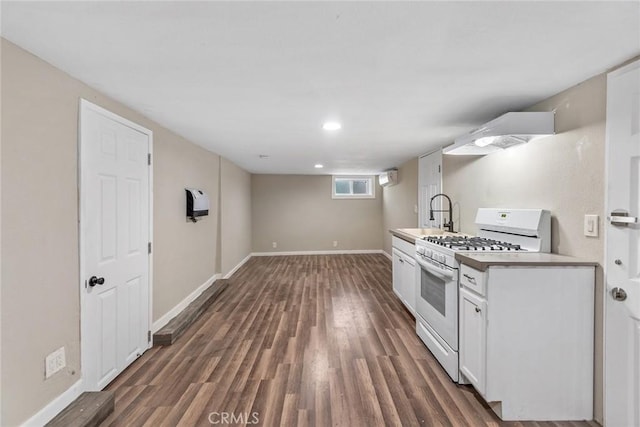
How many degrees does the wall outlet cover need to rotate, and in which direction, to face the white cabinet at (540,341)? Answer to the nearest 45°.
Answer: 0° — it already faces it

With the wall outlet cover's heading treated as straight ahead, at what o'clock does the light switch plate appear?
The light switch plate is roughly at 12 o'clock from the wall outlet cover.

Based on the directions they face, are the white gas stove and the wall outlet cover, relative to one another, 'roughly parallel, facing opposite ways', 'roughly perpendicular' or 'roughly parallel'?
roughly parallel, facing opposite ways

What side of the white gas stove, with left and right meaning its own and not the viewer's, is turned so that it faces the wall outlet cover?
front

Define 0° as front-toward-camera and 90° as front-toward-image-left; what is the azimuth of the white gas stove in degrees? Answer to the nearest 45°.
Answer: approximately 45°

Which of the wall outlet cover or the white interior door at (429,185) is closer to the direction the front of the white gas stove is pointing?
the wall outlet cover

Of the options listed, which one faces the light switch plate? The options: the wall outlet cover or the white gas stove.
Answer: the wall outlet cover

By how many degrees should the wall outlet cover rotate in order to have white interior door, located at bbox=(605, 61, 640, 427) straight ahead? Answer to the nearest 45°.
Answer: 0° — it already faces it

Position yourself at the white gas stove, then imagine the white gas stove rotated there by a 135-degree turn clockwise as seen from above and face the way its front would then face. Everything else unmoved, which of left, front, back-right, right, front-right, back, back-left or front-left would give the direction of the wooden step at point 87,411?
back-left

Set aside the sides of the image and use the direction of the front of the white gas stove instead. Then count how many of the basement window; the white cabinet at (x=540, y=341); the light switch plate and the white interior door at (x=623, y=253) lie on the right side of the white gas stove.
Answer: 1

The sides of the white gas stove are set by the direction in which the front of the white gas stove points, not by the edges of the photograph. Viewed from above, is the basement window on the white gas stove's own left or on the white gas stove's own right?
on the white gas stove's own right

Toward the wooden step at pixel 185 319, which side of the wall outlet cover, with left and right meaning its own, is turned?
left

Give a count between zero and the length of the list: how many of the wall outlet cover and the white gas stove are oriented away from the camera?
0

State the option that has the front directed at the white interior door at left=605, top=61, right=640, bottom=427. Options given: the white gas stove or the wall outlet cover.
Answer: the wall outlet cover

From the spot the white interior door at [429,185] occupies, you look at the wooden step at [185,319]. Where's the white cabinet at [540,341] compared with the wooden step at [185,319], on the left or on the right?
left

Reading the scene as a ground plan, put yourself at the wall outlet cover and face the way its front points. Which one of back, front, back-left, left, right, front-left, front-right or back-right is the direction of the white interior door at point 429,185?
front-left

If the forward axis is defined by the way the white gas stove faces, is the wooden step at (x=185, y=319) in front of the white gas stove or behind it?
in front
